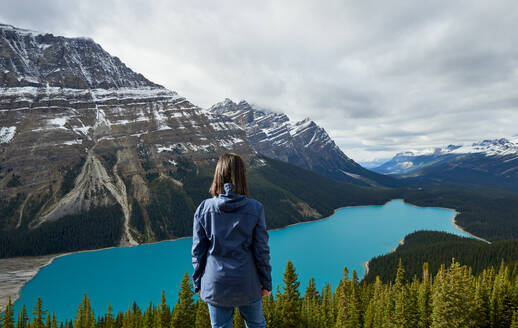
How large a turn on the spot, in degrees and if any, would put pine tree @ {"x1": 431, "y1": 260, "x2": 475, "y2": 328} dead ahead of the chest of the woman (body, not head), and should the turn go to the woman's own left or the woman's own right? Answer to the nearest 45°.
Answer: approximately 45° to the woman's own right

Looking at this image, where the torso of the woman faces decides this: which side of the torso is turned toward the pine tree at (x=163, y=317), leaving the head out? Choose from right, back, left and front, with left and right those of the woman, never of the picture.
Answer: front

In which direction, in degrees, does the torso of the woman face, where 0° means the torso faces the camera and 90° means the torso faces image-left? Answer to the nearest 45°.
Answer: approximately 180°

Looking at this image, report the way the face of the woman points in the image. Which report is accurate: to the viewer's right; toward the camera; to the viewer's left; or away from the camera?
away from the camera

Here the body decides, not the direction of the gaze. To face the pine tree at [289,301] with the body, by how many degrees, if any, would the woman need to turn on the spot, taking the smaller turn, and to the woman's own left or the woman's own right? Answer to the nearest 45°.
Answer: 0° — they already face it

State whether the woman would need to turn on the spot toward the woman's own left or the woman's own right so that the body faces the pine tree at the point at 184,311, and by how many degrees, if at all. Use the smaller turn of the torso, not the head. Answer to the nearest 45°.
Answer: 0° — they already face it

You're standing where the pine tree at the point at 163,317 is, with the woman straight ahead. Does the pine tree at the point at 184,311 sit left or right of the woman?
left

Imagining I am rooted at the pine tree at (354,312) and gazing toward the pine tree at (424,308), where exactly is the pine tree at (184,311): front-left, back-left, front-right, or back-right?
back-right

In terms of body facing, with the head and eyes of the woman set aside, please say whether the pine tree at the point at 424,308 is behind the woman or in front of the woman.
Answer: in front
